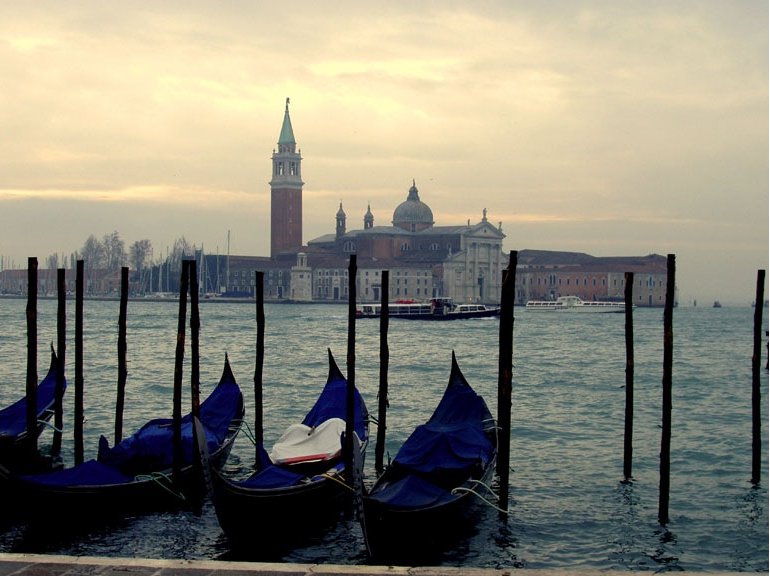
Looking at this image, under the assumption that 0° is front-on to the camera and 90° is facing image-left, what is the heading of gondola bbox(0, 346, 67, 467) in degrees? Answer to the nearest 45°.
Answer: approximately 225°

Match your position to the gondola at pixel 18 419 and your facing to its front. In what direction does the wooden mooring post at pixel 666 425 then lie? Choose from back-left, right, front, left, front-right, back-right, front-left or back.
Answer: right

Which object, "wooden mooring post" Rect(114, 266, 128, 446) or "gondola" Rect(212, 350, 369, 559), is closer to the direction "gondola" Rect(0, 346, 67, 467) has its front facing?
the wooden mooring post

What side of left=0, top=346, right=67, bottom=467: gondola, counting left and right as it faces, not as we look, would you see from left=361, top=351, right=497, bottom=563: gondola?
right

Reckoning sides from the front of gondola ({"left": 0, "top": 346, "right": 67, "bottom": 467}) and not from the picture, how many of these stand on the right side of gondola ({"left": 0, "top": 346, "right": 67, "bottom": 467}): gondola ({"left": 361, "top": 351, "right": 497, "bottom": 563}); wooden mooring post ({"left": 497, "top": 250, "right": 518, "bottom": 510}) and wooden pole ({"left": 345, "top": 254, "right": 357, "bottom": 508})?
3

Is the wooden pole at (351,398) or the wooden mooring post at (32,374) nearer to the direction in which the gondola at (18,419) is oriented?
the wooden mooring post

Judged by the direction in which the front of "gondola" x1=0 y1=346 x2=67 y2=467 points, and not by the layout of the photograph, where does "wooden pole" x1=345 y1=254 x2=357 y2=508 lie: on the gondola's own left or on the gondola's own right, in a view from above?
on the gondola's own right

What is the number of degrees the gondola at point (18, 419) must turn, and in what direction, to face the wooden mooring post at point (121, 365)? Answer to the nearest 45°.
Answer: approximately 45° to its right

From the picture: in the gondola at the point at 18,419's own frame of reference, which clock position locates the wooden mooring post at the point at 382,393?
The wooden mooring post is roughly at 2 o'clock from the gondola.

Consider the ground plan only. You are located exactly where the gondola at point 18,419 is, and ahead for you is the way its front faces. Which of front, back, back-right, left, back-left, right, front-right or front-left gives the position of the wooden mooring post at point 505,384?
right
